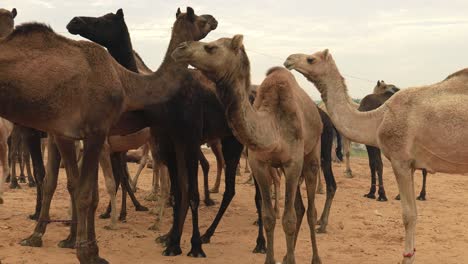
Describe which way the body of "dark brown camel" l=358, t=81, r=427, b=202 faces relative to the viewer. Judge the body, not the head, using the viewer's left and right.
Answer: facing to the left of the viewer

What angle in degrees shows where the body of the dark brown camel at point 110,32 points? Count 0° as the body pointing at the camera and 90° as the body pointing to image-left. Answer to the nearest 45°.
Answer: approximately 90°

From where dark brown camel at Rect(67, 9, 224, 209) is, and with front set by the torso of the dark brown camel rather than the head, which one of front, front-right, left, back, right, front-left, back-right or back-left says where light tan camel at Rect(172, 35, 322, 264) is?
back-left

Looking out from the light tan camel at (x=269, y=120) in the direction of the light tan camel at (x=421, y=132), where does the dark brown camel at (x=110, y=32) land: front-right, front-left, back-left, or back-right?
back-left

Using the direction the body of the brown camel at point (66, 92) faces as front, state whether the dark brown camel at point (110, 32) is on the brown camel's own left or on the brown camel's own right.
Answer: on the brown camel's own left

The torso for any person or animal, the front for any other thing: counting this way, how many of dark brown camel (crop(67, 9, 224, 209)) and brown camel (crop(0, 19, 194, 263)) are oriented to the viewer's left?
1

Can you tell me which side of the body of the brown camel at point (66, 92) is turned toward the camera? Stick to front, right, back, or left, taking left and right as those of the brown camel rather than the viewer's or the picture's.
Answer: right

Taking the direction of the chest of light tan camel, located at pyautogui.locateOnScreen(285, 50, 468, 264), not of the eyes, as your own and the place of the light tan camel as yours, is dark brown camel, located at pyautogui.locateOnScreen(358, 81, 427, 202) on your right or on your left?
on your right

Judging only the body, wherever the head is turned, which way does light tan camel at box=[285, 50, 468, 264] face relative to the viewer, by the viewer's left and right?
facing to the left of the viewer
